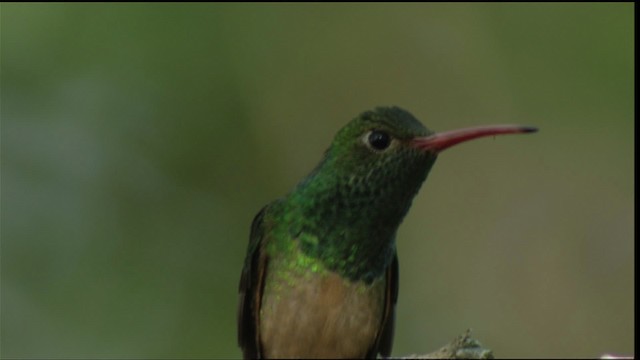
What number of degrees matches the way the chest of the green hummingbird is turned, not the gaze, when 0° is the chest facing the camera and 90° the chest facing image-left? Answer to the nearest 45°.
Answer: approximately 315°
